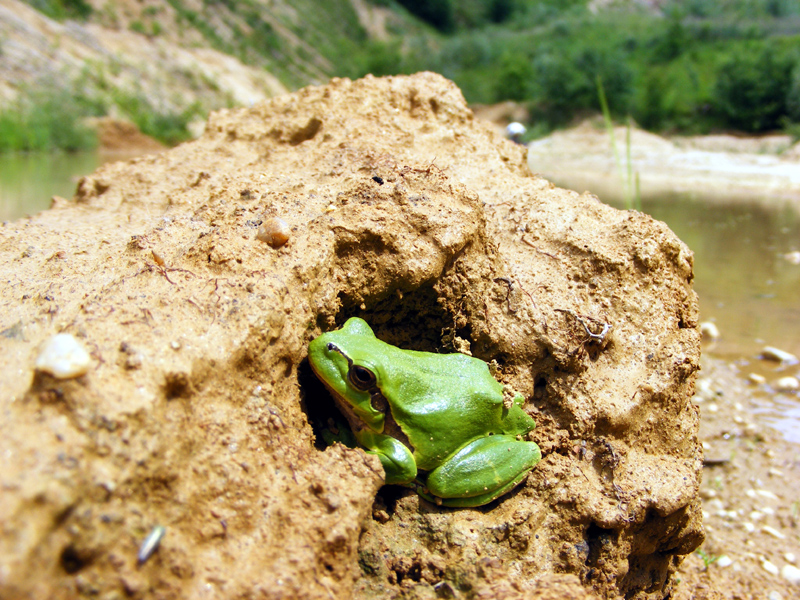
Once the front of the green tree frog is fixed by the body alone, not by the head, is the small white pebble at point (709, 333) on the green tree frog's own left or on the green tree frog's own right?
on the green tree frog's own right

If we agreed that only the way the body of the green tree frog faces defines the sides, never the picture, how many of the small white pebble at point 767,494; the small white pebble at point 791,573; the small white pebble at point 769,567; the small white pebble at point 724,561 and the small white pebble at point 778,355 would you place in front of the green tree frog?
0

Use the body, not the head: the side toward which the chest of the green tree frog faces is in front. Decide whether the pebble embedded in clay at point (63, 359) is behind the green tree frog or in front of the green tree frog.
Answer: in front

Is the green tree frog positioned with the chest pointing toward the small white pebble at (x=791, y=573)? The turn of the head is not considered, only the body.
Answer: no

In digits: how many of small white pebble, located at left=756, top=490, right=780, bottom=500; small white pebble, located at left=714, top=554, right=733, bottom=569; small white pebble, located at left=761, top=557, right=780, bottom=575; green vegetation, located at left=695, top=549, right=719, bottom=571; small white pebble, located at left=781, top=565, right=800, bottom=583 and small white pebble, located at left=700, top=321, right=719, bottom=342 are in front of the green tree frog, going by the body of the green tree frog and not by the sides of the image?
0

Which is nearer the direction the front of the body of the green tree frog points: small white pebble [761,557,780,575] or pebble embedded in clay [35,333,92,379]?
the pebble embedded in clay

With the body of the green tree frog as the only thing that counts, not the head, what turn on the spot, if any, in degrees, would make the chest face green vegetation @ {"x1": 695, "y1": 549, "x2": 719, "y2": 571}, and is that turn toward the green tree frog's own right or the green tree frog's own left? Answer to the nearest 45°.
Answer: approximately 180°

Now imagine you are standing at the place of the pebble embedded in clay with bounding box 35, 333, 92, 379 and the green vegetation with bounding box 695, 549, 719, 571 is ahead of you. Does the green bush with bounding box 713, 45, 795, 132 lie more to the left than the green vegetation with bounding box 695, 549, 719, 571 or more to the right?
left

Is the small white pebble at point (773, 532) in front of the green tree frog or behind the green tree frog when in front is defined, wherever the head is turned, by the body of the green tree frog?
behind

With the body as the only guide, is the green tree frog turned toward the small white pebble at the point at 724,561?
no

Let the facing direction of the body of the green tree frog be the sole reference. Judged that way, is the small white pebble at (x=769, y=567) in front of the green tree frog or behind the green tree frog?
behind

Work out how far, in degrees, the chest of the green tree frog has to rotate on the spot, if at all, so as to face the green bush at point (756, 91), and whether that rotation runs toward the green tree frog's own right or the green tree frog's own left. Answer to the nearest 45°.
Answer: approximately 135° to the green tree frog's own right

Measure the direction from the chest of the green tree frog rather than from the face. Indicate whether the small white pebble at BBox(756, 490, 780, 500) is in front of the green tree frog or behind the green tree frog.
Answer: behind

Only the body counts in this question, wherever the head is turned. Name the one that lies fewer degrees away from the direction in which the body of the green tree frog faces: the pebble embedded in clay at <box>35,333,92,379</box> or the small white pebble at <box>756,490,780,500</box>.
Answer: the pebble embedded in clay

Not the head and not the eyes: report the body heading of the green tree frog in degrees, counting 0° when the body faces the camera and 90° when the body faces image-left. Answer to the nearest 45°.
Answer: approximately 90°
